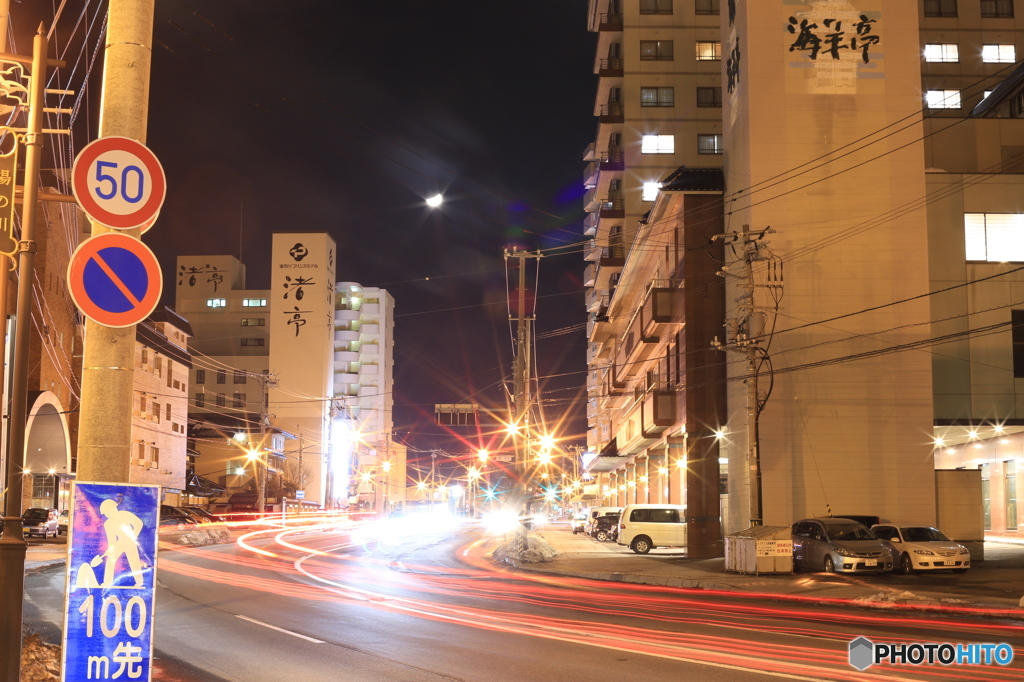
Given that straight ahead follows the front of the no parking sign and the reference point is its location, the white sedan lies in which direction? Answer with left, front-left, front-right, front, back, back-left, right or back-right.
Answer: back-left

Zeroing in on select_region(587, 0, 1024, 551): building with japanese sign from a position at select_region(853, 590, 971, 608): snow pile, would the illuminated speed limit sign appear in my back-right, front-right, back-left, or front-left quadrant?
back-left

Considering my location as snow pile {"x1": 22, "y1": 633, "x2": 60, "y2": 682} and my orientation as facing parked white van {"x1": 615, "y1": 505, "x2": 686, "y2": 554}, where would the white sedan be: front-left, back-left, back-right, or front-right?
front-right

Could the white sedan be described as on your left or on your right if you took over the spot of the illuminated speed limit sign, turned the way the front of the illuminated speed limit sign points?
on your left

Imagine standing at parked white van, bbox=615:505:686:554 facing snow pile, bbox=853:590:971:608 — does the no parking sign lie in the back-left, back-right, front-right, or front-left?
front-right

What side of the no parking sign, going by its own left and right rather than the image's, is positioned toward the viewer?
front

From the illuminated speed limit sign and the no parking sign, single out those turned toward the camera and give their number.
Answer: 2

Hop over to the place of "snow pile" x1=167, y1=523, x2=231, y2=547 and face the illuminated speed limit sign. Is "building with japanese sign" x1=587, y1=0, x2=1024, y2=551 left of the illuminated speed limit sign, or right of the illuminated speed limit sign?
left

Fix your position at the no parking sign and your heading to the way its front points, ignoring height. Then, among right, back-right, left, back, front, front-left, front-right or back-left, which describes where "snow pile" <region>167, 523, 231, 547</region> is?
back

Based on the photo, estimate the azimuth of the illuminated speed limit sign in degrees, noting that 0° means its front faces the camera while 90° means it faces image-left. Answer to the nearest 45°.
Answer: approximately 0°

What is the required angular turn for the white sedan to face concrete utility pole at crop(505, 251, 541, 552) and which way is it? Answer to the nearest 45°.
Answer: approximately 135° to its right

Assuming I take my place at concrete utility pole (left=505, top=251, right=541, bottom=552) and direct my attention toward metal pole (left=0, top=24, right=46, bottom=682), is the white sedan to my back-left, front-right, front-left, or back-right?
front-left
